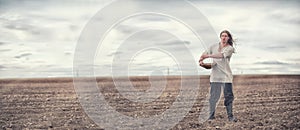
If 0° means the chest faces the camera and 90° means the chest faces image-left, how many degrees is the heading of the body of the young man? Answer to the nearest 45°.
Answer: approximately 0°
